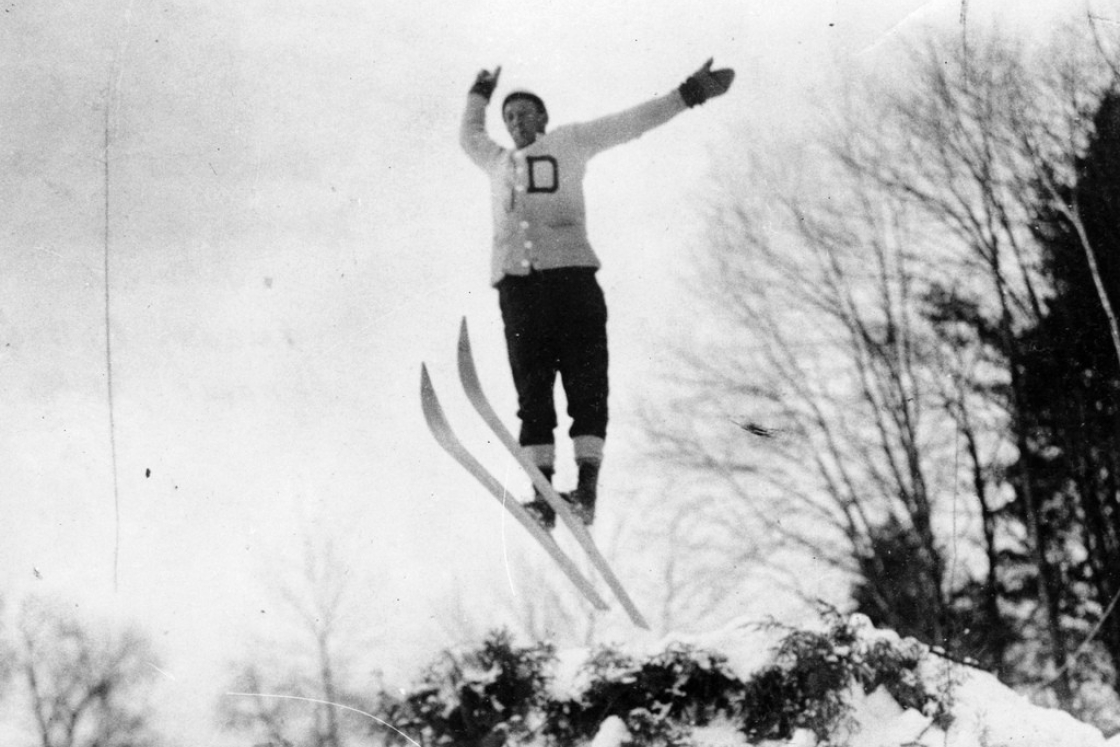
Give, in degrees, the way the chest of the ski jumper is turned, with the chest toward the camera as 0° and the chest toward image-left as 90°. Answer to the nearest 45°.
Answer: approximately 45°

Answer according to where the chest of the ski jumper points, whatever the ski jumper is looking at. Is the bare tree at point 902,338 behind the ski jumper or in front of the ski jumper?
behind
